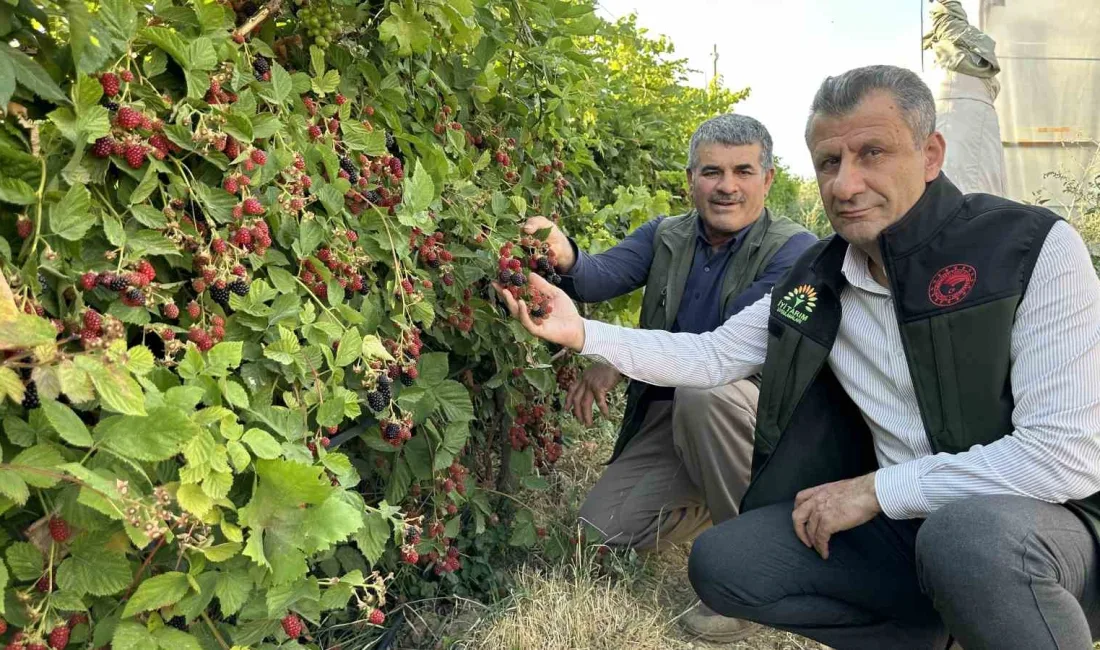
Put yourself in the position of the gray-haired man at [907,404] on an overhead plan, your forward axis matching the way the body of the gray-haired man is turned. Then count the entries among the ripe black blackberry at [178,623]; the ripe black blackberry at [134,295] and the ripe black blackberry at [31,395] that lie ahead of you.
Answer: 3

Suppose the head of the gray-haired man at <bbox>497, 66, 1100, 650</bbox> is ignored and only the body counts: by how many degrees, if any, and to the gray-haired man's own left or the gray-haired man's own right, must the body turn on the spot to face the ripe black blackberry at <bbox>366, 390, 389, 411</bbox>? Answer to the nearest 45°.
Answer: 0° — they already face it

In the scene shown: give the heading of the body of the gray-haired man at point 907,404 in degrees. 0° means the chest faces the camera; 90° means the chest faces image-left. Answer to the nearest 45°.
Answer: approximately 45°

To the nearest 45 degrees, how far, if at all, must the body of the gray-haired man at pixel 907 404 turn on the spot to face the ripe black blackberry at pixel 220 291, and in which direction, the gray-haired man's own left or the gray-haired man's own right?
0° — they already face it

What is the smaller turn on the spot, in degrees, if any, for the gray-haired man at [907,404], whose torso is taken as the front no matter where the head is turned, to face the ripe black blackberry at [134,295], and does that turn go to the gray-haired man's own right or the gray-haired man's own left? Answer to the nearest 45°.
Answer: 0° — they already face it

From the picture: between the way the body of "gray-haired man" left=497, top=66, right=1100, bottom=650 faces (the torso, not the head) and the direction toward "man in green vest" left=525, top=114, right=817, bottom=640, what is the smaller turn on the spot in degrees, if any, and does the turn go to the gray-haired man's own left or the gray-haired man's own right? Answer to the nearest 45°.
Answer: approximately 90° to the gray-haired man's own right
